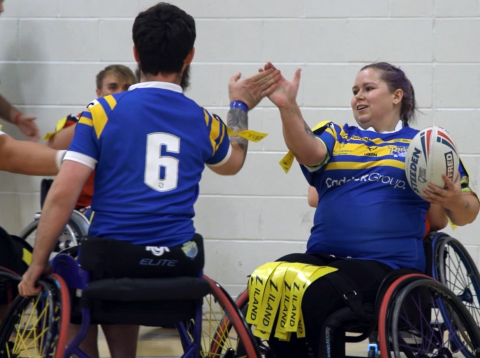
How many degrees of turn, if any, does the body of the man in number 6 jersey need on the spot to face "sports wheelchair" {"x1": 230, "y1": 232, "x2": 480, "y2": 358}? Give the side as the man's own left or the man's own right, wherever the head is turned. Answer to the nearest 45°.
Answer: approximately 90° to the man's own right

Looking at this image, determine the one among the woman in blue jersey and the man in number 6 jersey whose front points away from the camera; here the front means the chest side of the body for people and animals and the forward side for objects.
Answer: the man in number 6 jersey

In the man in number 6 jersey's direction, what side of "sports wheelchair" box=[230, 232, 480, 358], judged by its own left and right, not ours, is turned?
front

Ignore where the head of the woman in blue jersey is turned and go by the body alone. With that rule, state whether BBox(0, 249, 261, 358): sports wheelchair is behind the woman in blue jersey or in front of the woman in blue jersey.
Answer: in front

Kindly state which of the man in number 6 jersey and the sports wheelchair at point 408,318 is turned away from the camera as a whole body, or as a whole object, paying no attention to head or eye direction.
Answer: the man in number 6 jersey

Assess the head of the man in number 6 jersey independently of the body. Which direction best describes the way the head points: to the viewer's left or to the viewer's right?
to the viewer's right

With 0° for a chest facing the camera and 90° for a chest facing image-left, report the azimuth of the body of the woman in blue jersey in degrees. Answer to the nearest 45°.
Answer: approximately 45°

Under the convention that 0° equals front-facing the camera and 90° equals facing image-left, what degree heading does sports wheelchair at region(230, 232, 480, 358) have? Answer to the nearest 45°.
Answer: approximately 45°

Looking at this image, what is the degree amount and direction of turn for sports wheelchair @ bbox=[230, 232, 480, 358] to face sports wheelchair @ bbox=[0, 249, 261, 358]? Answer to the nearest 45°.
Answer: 0° — it already faces it

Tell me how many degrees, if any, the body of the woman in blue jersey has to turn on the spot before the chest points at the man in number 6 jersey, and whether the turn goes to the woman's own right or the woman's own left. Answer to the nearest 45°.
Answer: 0° — they already face them

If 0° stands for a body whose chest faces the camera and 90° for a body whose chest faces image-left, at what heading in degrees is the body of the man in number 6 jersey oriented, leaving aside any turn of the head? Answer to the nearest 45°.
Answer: approximately 180°

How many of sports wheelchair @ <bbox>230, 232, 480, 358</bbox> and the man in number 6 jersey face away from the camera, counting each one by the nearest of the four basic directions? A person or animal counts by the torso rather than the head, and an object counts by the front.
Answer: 1
